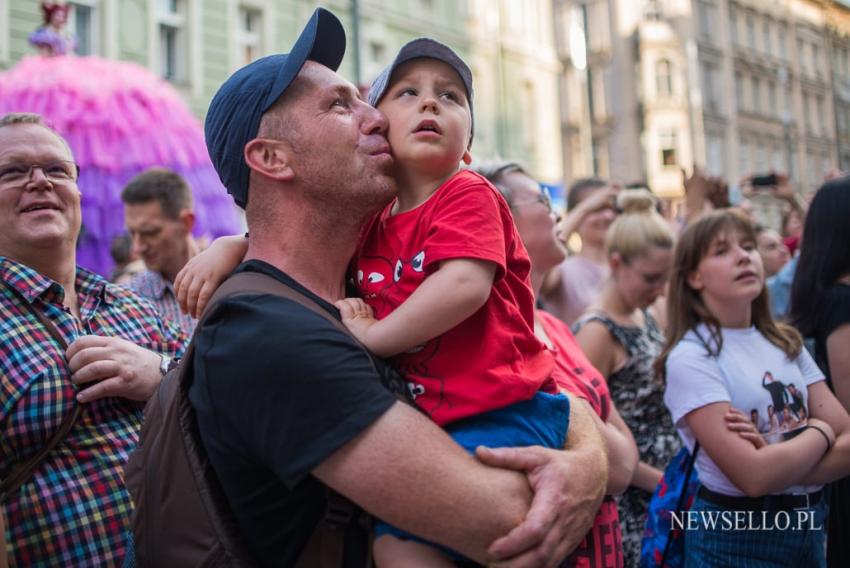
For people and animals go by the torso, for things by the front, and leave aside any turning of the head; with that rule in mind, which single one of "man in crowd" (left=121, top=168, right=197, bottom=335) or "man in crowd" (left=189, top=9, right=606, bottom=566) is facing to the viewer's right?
"man in crowd" (left=189, top=9, right=606, bottom=566)

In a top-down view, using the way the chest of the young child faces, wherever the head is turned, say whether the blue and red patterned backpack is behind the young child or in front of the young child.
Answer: behind

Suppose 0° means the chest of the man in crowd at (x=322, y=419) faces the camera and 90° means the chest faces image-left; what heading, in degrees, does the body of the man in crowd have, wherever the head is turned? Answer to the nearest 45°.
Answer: approximately 270°

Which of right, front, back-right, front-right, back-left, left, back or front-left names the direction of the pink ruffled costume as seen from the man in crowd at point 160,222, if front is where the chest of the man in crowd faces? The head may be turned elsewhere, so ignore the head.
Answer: back-right

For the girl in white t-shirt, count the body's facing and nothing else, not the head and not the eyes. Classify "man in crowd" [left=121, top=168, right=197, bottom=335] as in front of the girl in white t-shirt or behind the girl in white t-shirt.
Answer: behind

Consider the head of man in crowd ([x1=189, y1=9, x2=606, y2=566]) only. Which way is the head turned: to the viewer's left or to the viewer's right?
to the viewer's right

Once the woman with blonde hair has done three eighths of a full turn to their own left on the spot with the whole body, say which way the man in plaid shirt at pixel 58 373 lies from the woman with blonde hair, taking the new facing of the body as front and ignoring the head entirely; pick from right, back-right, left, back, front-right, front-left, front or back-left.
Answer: back-left

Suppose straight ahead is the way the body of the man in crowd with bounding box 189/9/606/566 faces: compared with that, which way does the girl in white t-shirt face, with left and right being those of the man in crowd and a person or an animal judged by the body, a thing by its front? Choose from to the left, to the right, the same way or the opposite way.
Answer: to the right

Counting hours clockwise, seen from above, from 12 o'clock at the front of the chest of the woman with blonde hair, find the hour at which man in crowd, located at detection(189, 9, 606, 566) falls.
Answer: The man in crowd is roughly at 2 o'clock from the woman with blonde hair.

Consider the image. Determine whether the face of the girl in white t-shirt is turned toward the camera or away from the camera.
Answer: toward the camera

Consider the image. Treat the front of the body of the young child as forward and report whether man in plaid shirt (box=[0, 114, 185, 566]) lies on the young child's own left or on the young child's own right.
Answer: on the young child's own right

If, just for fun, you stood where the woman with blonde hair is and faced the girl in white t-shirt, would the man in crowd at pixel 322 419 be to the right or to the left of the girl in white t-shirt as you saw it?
right

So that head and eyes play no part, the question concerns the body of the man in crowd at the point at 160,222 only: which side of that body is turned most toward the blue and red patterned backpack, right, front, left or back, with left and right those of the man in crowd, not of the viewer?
left

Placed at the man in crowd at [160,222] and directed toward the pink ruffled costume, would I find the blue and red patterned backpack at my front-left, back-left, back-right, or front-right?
back-right

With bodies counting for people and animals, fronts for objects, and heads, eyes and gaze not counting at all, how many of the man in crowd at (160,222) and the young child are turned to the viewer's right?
0

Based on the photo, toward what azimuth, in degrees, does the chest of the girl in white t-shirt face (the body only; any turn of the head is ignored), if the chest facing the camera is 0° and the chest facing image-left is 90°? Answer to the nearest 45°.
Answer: approximately 315°

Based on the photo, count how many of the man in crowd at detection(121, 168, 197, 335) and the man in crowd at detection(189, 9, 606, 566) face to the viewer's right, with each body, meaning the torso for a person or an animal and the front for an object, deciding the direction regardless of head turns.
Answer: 1
